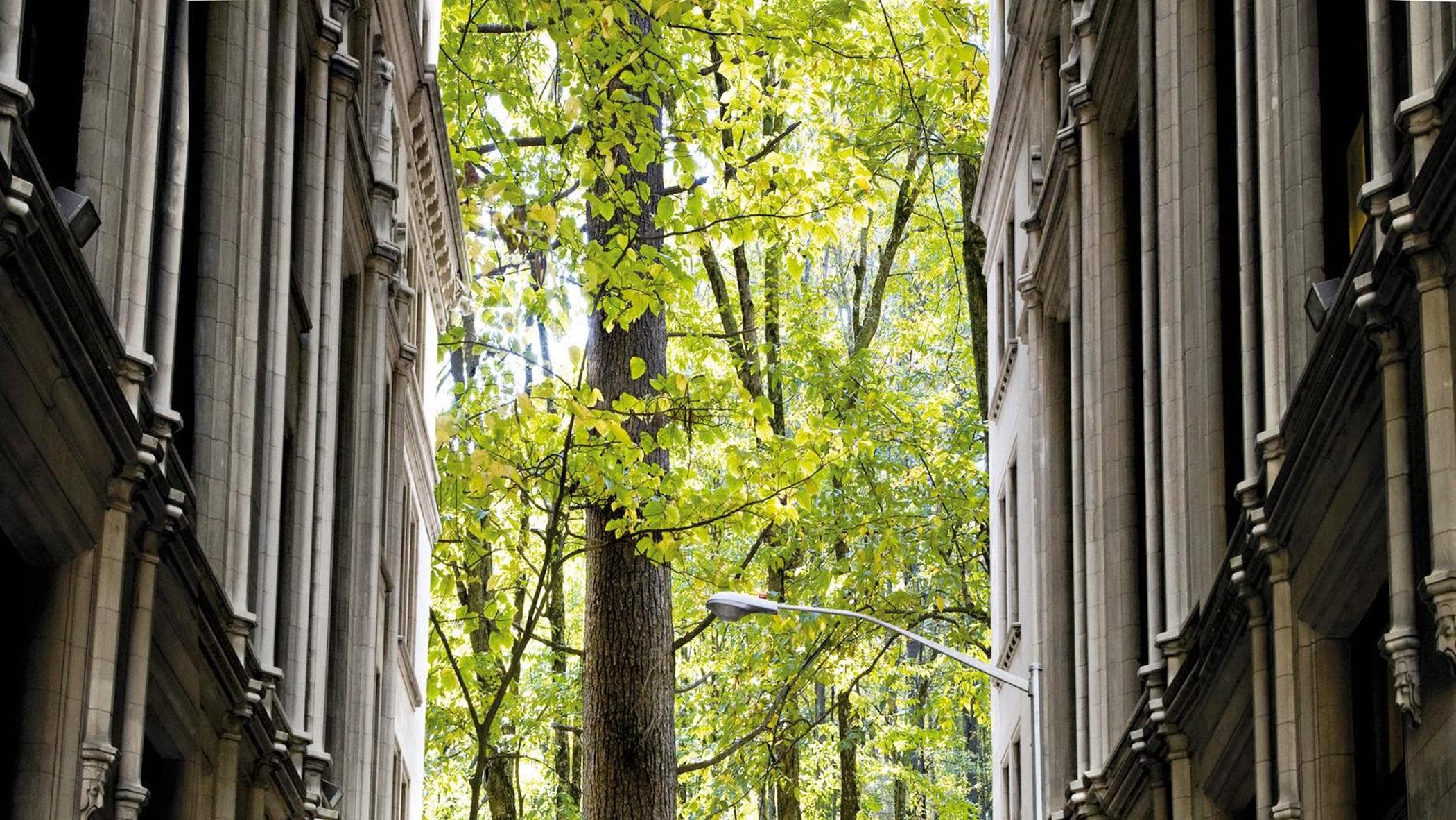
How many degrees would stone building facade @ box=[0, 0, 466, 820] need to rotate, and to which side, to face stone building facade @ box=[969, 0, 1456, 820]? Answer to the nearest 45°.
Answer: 0° — it already faces it

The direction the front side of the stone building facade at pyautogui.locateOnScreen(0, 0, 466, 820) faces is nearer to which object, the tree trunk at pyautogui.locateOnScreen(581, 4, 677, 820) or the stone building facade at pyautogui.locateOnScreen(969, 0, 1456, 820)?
the stone building facade

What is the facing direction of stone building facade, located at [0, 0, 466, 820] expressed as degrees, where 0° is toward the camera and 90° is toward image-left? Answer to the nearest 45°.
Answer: approximately 270°

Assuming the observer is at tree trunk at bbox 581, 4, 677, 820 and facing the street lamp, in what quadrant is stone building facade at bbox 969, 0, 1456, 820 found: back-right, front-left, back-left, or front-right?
front-right
